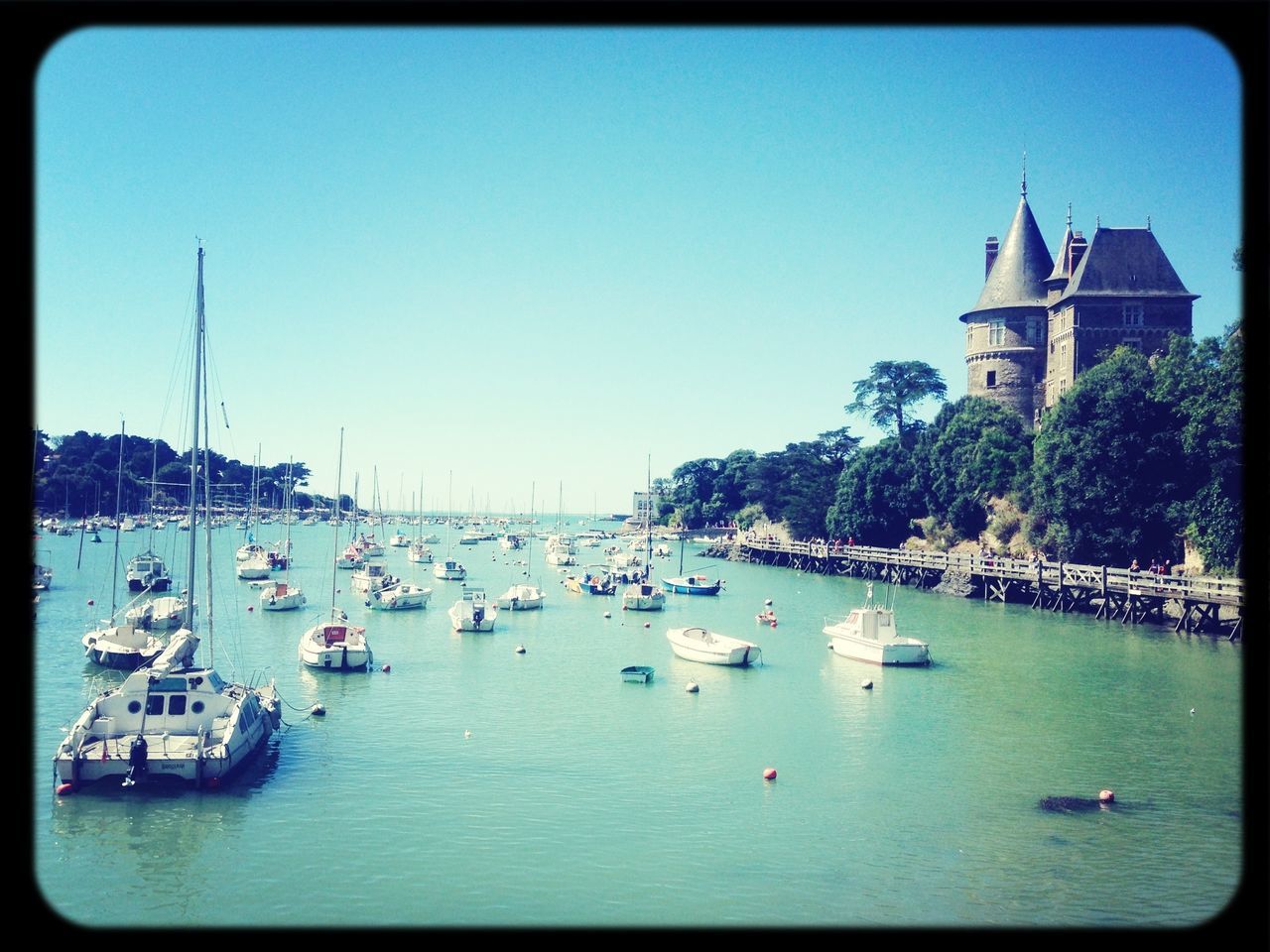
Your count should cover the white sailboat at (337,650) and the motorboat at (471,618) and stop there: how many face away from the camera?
2

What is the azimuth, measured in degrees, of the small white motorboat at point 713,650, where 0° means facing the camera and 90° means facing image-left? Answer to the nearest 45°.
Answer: approximately 135°

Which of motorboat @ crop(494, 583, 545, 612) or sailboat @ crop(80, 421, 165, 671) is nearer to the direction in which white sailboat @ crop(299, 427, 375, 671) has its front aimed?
the motorboat

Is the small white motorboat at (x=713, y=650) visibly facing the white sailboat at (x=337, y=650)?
no

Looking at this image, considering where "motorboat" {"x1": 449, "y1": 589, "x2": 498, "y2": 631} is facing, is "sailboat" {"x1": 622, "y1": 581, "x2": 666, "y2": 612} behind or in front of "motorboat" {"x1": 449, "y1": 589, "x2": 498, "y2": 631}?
in front

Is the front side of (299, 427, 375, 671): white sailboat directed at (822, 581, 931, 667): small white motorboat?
no

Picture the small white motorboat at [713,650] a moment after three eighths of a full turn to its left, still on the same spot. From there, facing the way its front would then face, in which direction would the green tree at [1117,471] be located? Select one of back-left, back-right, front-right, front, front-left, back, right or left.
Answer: back-left

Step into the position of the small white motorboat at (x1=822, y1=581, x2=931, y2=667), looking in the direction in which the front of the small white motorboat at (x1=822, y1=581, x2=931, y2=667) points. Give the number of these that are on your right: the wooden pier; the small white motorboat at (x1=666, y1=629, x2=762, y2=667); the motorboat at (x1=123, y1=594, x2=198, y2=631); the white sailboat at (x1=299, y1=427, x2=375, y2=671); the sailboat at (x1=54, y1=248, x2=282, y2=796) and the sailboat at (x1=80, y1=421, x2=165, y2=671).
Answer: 1

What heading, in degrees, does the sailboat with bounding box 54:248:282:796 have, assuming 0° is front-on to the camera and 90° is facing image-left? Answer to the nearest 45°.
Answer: approximately 225°

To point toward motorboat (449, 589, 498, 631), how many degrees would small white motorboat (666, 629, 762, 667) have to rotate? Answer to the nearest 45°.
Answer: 0° — it already faces it

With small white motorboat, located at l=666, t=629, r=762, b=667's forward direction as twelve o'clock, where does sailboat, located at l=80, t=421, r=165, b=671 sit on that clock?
The sailboat is roughly at 10 o'clock from the small white motorboat.

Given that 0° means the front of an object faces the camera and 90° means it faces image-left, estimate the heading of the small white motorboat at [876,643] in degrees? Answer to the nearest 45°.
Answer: approximately 135°

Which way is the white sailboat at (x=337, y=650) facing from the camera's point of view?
away from the camera

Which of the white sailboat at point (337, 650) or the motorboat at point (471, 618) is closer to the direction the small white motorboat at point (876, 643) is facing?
the motorboat

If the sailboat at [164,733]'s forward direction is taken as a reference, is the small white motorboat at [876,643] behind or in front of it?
in front

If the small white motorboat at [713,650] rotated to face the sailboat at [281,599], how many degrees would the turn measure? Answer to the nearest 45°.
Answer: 0° — it already faces it

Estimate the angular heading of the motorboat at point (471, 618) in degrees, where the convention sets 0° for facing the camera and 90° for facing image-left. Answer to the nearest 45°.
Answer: approximately 180°
